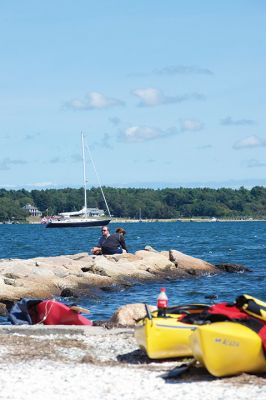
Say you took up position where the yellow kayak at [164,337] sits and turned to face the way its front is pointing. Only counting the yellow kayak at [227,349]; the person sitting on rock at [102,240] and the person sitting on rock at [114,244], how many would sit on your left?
1

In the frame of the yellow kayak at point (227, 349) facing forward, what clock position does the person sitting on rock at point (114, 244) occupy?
The person sitting on rock is roughly at 4 o'clock from the yellow kayak.

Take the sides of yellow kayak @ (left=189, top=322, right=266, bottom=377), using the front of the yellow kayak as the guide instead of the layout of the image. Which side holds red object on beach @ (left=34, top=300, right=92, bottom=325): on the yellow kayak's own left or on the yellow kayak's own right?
on the yellow kayak's own right

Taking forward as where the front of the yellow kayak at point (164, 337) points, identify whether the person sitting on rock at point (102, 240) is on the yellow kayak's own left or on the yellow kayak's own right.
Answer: on the yellow kayak's own right

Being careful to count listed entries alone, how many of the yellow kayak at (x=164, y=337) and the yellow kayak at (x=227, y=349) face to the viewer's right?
0

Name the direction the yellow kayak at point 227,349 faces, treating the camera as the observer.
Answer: facing the viewer and to the left of the viewer

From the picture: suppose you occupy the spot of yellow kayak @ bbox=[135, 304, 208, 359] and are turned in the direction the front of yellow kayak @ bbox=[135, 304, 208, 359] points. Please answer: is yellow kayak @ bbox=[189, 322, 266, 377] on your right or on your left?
on your left

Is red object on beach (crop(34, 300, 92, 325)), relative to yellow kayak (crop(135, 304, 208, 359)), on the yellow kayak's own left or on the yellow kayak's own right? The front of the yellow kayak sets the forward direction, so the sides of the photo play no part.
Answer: on the yellow kayak's own right
